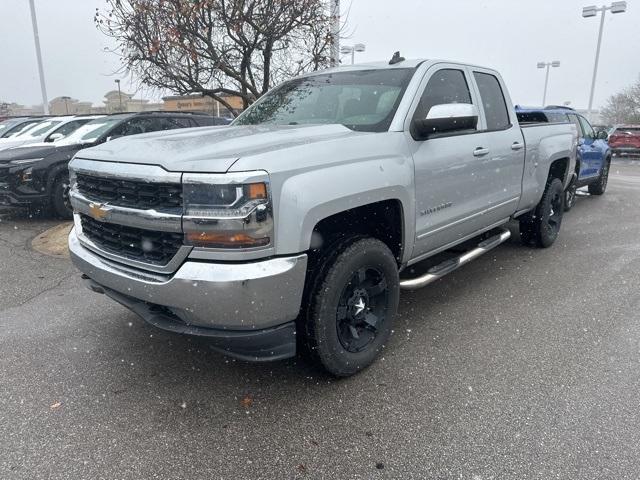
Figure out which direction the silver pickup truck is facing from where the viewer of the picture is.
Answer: facing the viewer and to the left of the viewer

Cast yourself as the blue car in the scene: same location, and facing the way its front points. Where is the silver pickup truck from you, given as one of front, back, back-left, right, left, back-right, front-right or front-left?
back-right

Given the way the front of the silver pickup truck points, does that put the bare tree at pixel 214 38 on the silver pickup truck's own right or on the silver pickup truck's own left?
on the silver pickup truck's own right

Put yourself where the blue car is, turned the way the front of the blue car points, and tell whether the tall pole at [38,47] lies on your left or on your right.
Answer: on your left

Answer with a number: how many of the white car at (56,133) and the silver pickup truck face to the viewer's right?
0

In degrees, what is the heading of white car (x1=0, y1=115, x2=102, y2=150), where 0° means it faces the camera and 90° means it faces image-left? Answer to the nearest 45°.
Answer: approximately 45°

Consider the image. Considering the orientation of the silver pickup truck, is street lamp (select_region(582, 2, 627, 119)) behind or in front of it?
behind

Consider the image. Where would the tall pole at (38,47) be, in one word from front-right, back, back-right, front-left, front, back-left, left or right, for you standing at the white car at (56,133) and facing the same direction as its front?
back-right
